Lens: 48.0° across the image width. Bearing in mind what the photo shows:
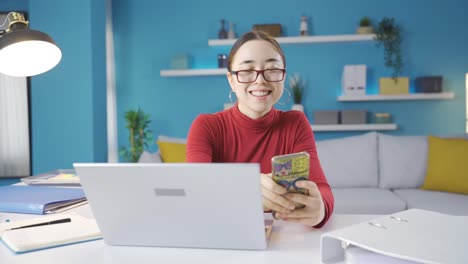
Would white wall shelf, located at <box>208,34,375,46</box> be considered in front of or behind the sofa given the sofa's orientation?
behind

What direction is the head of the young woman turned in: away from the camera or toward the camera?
toward the camera

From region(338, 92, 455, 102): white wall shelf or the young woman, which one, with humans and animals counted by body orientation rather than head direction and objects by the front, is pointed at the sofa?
the white wall shelf

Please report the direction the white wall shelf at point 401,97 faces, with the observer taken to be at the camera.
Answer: facing the viewer

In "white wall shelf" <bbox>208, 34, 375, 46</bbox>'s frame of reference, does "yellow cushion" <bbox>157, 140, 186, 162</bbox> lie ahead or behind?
ahead

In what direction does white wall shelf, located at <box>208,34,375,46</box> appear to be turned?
toward the camera

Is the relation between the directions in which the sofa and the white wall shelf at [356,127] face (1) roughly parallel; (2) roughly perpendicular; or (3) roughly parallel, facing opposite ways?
roughly parallel

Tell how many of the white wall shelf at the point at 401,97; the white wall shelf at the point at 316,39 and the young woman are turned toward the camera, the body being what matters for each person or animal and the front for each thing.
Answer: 3

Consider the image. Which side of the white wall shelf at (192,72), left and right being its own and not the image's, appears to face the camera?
front

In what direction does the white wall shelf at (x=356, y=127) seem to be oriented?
toward the camera

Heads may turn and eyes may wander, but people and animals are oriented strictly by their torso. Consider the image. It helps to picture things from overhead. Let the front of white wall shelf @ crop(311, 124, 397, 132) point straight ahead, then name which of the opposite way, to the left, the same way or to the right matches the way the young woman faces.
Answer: the same way

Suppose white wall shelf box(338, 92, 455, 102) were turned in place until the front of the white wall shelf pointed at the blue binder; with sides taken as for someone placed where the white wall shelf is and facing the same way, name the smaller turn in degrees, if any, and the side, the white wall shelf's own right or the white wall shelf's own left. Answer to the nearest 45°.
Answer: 0° — it already faces it

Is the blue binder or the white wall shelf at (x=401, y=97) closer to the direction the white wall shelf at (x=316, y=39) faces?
the blue binder

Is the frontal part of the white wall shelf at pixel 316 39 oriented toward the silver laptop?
yes

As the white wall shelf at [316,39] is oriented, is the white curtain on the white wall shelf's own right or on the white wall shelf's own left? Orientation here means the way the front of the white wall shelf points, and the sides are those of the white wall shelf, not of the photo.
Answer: on the white wall shelf's own right

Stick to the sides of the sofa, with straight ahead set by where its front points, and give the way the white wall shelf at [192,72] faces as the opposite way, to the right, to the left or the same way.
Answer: the same way

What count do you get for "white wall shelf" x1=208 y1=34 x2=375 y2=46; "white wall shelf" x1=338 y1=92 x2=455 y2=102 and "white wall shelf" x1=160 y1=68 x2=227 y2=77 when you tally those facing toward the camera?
3

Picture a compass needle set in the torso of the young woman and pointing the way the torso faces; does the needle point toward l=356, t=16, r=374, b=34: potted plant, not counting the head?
no
